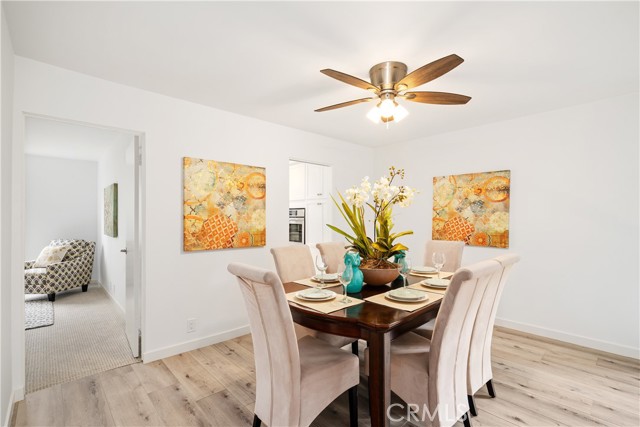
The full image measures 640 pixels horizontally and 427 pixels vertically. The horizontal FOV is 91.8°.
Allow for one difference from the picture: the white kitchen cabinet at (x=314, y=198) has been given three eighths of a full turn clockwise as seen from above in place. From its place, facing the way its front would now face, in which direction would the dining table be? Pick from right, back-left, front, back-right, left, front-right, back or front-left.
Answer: left

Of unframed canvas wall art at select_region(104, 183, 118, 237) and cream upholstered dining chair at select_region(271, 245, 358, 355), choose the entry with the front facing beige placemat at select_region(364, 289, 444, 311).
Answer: the cream upholstered dining chair

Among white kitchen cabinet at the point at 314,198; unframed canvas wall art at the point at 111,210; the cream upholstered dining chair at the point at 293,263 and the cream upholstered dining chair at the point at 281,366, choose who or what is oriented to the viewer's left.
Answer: the unframed canvas wall art

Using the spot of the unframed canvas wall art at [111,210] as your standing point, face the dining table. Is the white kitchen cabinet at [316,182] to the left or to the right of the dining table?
left

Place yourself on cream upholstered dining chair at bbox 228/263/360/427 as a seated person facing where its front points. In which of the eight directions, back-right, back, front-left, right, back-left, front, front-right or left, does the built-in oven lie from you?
front-left

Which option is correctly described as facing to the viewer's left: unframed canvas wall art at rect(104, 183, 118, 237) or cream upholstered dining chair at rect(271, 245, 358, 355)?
the unframed canvas wall art

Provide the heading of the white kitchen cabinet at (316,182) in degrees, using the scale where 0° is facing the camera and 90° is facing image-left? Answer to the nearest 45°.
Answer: approximately 315°

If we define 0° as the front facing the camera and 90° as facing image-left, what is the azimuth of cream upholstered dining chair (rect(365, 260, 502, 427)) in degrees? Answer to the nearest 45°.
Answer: approximately 135°

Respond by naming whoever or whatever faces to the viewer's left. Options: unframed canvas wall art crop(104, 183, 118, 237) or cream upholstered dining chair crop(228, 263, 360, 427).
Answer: the unframed canvas wall art

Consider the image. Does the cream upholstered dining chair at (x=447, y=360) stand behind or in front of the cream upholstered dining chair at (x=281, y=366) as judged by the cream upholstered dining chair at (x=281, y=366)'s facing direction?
in front

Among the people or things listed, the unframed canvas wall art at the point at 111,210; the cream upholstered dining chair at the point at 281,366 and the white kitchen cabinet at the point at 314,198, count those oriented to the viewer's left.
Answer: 1

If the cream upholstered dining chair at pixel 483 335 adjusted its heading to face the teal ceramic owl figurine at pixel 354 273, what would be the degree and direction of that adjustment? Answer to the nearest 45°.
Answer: approximately 45° to its left

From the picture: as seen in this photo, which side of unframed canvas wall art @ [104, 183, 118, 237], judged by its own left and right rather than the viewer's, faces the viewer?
left

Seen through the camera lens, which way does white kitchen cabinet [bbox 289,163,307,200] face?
facing the viewer and to the right of the viewer
